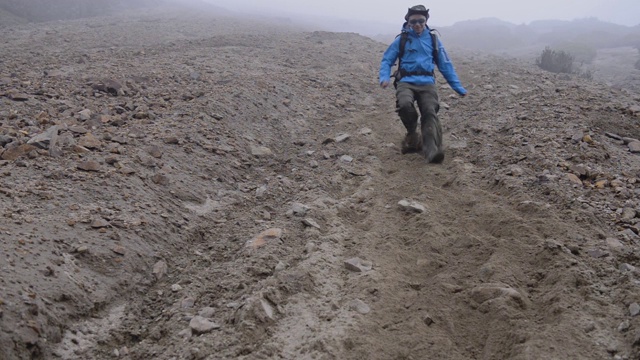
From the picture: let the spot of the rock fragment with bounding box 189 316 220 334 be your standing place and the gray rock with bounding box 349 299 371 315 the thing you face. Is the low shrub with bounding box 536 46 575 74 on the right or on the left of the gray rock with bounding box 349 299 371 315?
left

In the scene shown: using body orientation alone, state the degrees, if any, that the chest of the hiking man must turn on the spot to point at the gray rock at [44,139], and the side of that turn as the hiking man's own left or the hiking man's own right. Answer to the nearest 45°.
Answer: approximately 45° to the hiking man's own right

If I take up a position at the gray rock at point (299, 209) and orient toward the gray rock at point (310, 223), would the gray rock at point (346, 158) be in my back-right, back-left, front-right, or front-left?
back-left

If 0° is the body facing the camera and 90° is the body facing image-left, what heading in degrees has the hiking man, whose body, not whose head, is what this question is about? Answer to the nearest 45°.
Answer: approximately 0°

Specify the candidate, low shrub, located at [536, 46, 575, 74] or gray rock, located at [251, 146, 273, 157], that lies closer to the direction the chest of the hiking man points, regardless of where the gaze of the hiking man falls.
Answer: the gray rock

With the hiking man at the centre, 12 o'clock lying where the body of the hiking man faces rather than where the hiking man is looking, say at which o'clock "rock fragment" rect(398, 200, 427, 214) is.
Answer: The rock fragment is roughly at 12 o'clock from the hiking man.

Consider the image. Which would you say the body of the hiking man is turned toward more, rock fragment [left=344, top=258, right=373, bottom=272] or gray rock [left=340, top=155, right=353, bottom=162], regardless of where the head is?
the rock fragment

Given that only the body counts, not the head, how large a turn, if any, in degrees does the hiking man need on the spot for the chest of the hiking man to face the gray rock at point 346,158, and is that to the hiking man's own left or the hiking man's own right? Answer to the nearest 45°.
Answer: approximately 45° to the hiking man's own right

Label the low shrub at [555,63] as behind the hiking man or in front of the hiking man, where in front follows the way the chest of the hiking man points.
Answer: behind
